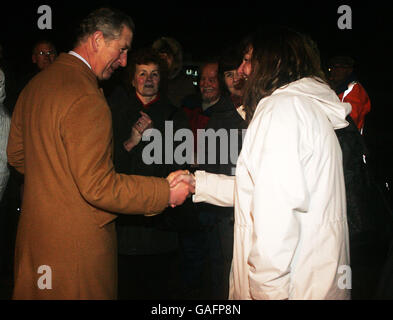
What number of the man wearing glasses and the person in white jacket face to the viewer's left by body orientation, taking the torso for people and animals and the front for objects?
1

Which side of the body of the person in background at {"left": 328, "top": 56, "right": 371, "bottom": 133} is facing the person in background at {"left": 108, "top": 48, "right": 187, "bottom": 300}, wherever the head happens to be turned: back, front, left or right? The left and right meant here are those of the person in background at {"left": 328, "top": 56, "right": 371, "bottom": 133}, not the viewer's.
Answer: front

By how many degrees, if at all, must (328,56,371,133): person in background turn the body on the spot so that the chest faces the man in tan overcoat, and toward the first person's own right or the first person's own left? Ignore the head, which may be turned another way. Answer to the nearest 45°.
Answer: approximately 45° to the first person's own left

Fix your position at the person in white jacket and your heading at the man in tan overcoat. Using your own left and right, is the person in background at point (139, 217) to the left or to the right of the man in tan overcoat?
right

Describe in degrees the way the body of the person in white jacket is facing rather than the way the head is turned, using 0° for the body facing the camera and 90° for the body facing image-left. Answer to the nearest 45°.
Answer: approximately 90°

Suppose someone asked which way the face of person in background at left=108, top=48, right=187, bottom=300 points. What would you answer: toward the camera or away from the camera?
toward the camera

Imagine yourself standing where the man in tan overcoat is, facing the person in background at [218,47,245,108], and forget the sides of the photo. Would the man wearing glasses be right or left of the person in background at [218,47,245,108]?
left

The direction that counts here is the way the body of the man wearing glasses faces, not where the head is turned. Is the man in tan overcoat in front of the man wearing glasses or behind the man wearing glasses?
in front

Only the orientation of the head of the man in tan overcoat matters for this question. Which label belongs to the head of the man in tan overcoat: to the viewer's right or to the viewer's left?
to the viewer's right
